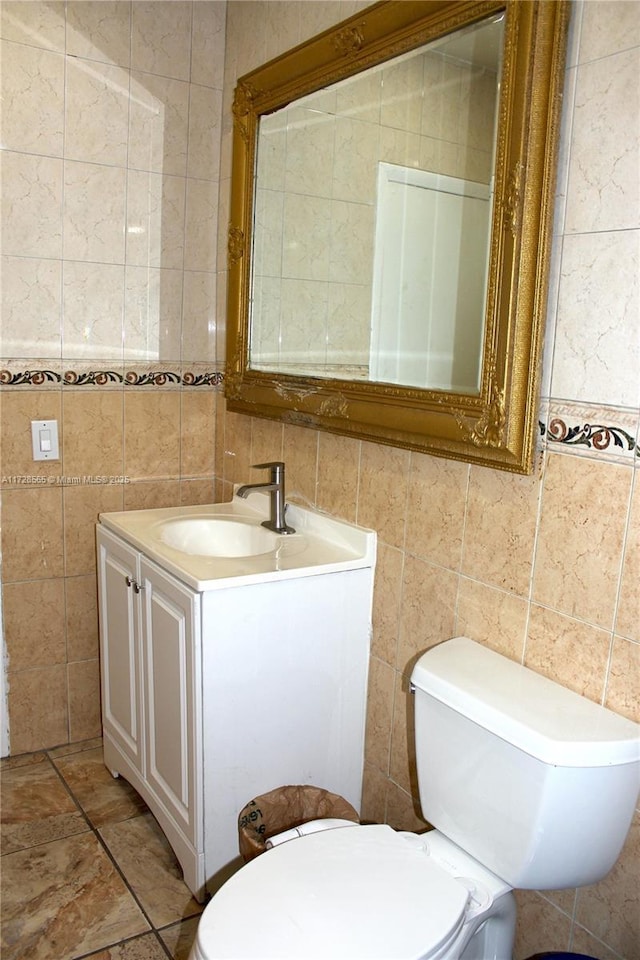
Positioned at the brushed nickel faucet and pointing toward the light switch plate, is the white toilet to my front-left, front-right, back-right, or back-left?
back-left

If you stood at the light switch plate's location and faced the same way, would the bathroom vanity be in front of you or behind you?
in front

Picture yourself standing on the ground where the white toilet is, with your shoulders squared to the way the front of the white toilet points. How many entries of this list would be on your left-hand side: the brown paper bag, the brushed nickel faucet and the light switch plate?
0

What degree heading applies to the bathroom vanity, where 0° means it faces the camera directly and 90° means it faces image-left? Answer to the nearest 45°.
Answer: approximately 45°

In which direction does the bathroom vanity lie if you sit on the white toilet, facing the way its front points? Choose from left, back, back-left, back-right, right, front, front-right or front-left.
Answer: right

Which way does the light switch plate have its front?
toward the camera

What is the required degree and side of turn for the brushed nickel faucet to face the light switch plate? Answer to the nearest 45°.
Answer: approximately 45° to its right

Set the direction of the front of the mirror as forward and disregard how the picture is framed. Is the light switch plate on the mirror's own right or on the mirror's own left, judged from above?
on the mirror's own right

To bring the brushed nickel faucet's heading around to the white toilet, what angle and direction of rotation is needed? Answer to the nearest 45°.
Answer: approximately 45° to its left

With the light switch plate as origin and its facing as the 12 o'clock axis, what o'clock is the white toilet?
The white toilet is roughly at 11 o'clock from the light switch plate.

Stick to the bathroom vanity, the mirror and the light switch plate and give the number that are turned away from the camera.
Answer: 0

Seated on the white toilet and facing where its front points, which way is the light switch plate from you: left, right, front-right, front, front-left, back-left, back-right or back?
right

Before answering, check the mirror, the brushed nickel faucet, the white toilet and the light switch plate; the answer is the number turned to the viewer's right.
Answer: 0

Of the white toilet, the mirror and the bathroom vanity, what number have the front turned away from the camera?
0

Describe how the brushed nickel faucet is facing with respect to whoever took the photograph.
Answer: facing the viewer and to the left of the viewer
